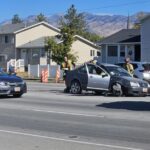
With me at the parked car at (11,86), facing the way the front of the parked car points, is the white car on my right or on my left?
on my left

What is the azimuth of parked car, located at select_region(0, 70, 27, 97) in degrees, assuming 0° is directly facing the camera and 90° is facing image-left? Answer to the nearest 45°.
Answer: approximately 315°
